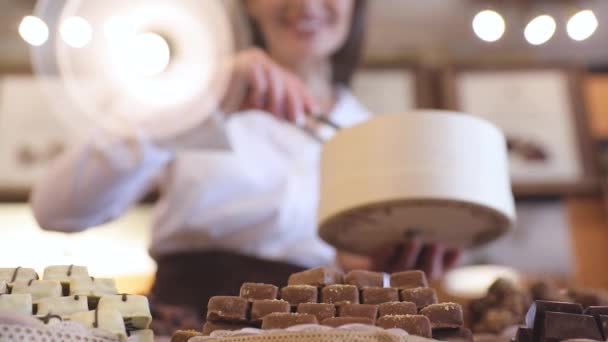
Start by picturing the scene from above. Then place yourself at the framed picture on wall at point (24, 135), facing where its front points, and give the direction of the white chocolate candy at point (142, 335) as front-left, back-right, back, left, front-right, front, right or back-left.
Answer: front

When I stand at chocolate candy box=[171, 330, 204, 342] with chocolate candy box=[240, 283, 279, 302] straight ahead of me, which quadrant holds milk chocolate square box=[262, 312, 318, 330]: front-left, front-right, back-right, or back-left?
front-right

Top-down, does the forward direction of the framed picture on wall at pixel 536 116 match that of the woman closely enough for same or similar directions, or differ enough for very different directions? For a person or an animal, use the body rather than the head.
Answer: same or similar directions

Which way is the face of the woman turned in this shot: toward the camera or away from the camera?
toward the camera

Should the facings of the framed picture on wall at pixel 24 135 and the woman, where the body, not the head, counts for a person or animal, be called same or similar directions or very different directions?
same or similar directions

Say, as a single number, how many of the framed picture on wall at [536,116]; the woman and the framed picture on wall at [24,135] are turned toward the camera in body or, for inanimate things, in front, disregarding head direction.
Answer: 3

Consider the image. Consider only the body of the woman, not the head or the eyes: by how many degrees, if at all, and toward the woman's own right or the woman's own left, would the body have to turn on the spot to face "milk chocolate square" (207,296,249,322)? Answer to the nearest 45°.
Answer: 0° — they already face it

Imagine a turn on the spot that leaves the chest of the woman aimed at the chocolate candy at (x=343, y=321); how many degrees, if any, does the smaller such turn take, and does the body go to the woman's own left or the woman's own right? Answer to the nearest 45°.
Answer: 0° — they already face it

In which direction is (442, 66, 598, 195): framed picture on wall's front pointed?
toward the camera

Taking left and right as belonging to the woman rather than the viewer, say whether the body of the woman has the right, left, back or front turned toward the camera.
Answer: front

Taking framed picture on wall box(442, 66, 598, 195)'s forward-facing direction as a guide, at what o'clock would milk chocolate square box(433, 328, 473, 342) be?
The milk chocolate square is roughly at 12 o'clock from the framed picture on wall.

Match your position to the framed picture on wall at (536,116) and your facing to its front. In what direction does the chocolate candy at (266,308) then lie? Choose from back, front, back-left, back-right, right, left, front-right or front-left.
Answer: front

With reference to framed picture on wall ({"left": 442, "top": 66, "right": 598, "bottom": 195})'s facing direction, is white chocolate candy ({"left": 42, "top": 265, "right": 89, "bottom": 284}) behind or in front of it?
in front

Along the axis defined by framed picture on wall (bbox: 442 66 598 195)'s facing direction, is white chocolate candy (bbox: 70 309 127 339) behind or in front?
in front

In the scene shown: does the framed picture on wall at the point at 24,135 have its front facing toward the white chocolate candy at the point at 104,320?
yes

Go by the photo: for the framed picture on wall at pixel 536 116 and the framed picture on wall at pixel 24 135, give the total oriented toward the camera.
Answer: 2
